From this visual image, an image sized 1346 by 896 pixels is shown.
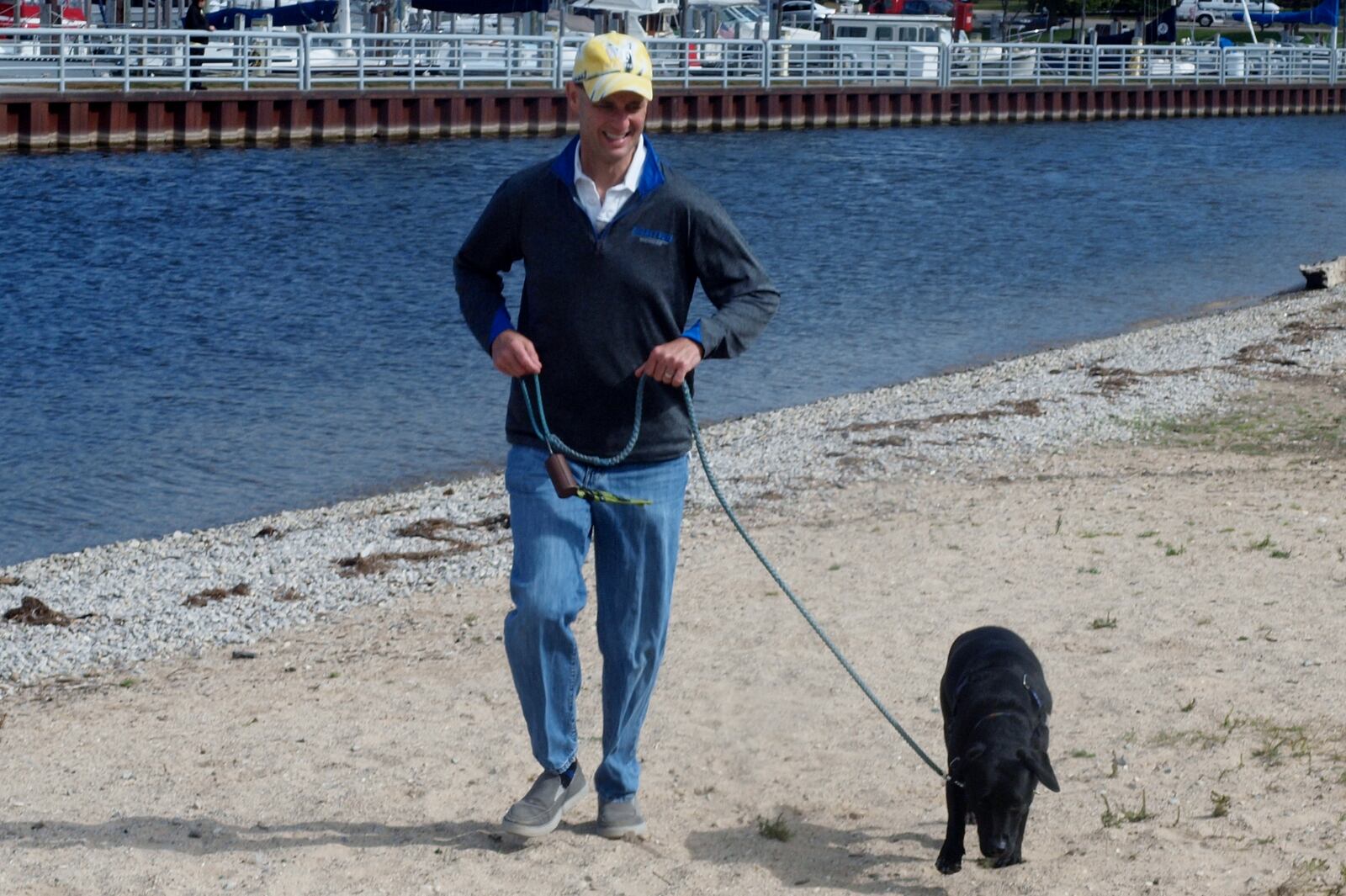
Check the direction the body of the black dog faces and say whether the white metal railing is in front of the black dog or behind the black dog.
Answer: behind

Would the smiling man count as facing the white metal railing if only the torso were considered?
no

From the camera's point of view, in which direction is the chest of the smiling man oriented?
toward the camera

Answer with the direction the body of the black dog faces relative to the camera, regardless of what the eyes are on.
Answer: toward the camera

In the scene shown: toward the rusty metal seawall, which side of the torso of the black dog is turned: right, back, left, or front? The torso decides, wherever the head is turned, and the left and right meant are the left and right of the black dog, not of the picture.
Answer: back

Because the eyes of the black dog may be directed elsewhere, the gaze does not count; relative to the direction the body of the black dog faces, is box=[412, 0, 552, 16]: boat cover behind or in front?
behind

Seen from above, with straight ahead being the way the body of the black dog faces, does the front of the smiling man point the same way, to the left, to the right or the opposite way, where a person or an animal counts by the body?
the same way

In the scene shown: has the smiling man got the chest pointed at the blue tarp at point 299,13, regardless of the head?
no

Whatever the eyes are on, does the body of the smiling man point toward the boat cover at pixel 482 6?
no

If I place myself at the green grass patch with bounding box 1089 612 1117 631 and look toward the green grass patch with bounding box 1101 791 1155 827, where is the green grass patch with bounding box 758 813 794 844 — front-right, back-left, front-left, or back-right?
front-right

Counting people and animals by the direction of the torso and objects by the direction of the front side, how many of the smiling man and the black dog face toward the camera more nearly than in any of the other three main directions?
2
